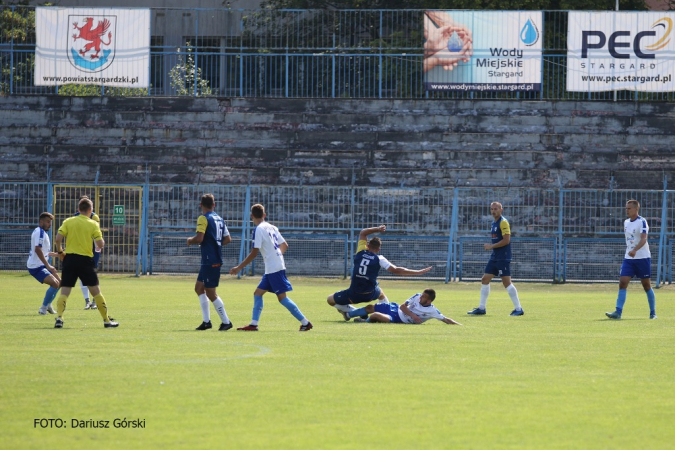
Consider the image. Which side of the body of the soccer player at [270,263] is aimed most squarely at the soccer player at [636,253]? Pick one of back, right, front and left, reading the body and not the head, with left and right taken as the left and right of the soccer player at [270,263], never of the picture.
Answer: right

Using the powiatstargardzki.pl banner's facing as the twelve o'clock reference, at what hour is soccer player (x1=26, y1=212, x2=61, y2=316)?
The soccer player is roughly at 12 o'clock from the powiatstargardzki.pl banner.

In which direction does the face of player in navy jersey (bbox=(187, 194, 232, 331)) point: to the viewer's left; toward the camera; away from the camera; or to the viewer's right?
away from the camera

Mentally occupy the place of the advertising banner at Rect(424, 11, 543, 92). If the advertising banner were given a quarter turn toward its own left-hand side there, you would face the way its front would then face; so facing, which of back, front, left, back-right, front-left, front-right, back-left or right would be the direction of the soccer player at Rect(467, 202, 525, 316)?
right

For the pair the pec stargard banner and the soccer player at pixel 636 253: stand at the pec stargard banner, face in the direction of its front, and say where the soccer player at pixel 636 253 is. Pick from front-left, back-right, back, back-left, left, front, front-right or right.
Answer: front

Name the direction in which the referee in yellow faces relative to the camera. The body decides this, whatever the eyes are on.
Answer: away from the camera

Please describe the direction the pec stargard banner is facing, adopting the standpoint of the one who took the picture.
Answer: facing the viewer

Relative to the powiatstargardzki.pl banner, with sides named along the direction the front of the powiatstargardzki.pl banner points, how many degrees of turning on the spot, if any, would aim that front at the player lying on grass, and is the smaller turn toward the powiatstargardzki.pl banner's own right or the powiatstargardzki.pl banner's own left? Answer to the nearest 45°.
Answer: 0° — it already faces them

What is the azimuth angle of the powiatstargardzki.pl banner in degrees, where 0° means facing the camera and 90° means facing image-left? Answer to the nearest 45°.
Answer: approximately 0°

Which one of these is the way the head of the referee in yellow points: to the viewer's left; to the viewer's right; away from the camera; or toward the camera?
away from the camera

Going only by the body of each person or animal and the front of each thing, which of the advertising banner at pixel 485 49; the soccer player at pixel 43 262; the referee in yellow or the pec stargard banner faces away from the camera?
the referee in yellow

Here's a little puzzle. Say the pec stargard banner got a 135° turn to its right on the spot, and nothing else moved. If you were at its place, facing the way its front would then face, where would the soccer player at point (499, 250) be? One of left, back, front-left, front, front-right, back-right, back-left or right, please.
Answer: back-left
